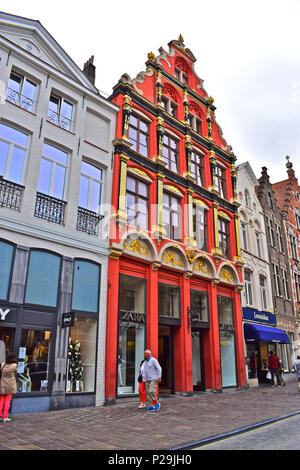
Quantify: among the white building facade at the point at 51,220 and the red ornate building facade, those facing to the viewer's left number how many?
0

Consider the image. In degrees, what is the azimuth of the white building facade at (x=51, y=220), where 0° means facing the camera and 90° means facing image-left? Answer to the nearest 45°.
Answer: approximately 315°

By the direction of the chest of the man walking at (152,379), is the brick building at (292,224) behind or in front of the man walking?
behind

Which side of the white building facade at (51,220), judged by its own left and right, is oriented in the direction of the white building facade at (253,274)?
left

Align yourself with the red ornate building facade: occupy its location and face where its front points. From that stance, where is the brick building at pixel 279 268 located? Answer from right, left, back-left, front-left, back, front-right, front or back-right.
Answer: left

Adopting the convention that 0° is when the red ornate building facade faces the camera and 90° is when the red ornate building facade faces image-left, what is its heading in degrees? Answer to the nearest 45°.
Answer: approximately 315°

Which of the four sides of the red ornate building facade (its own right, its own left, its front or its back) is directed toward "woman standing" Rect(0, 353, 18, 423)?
right
